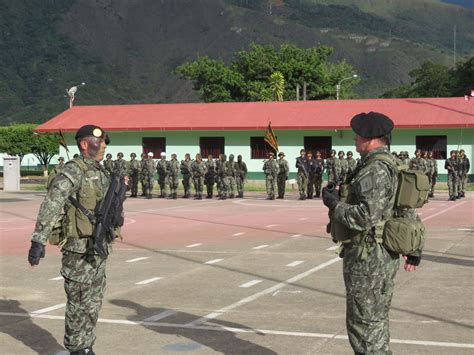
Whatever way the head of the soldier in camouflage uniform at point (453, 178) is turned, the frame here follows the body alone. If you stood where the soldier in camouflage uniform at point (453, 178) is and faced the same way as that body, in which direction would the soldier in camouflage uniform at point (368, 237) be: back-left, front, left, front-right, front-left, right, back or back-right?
front

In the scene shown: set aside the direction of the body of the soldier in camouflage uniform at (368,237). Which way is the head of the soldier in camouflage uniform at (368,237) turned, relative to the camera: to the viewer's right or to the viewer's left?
to the viewer's left

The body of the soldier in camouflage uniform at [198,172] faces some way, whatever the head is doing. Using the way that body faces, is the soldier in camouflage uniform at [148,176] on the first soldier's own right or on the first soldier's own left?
on the first soldier's own right

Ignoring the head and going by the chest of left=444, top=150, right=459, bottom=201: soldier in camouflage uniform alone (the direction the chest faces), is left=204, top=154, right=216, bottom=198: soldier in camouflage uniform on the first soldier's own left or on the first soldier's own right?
on the first soldier's own right

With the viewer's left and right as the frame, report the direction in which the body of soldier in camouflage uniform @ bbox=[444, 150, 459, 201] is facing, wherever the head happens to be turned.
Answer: facing the viewer

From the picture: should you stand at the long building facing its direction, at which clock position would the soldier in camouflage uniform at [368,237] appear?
The soldier in camouflage uniform is roughly at 12 o'clock from the long building.

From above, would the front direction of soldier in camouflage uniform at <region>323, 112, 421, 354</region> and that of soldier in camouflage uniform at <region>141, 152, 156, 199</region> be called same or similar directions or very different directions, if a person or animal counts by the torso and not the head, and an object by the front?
very different directions

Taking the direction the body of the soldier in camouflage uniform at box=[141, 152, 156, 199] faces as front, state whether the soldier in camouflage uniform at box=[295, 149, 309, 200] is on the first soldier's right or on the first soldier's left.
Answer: on the first soldier's left

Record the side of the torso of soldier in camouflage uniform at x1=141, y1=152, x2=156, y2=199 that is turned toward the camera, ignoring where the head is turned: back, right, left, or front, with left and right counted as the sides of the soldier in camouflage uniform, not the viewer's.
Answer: front

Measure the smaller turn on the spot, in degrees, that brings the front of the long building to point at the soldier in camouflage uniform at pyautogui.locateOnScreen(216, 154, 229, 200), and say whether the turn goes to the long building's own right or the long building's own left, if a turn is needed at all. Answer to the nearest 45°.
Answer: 0° — it already faces them

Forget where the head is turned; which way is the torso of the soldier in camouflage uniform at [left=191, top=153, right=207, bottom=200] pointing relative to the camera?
toward the camera

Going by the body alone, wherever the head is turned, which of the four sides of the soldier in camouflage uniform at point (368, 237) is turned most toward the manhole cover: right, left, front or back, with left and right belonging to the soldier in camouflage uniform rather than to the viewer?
front

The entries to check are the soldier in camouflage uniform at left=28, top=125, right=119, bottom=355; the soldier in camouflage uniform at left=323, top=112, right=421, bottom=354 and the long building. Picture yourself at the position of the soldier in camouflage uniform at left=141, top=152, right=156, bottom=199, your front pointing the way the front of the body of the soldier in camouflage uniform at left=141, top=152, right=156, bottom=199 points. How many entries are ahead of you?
2

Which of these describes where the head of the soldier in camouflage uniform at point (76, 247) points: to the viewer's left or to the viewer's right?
to the viewer's right

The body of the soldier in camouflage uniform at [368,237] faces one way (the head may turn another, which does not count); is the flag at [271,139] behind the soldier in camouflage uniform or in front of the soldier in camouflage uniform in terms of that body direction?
in front
